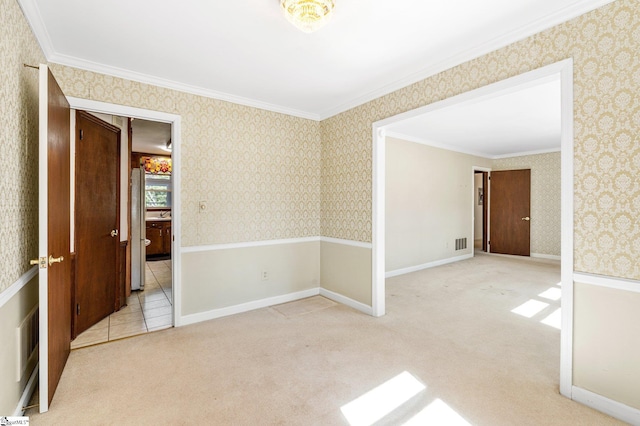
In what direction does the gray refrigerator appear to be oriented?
to the viewer's right

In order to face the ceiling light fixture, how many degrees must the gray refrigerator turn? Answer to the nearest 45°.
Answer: approximately 90° to its right

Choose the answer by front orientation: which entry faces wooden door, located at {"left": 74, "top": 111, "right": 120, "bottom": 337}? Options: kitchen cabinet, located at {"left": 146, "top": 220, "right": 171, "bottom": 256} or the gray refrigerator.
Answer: the kitchen cabinet

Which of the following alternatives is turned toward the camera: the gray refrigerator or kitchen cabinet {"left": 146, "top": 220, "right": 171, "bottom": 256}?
the kitchen cabinet

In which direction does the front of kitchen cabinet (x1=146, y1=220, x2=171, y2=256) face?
toward the camera

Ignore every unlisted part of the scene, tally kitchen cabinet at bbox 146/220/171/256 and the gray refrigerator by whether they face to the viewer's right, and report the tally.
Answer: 1

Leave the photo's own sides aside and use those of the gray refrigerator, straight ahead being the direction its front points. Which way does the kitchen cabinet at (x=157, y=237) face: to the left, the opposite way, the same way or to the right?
to the right

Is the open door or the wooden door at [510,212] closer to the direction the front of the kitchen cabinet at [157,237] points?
the open door

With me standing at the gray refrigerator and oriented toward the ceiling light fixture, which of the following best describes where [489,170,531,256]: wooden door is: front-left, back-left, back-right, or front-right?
front-left

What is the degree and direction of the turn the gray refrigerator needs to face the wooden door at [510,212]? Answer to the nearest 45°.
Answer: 0° — it already faces it

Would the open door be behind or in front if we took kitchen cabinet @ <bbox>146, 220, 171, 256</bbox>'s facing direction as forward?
in front

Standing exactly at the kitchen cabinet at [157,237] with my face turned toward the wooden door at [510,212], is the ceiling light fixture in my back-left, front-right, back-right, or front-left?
front-right

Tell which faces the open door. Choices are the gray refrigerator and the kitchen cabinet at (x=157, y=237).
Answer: the kitchen cabinet

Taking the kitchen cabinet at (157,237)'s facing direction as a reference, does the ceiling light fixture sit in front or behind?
in front
